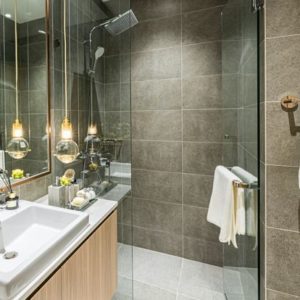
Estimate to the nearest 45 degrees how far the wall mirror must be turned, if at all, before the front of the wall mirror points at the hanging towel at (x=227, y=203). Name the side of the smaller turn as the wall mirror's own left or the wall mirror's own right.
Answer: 0° — it already faces it

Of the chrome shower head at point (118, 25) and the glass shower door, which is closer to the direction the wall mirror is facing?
the glass shower door

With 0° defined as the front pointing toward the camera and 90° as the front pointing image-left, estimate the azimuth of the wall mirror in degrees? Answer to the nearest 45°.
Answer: approximately 315°

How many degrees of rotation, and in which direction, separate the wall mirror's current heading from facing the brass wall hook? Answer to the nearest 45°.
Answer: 0° — it already faces it

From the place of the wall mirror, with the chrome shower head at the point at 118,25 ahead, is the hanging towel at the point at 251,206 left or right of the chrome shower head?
right

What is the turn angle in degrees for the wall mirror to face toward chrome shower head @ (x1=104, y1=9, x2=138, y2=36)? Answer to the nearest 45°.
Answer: approximately 45° to its left

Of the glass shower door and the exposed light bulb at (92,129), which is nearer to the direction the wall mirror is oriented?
the glass shower door
